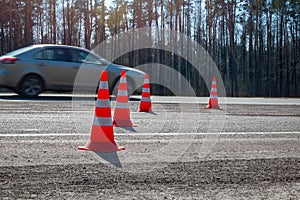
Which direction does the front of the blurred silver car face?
to the viewer's right

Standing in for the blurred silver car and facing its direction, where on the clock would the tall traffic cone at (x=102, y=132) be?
The tall traffic cone is roughly at 3 o'clock from the blurred silver car.
